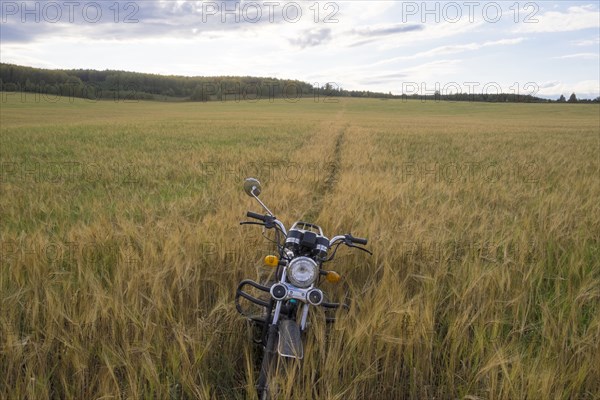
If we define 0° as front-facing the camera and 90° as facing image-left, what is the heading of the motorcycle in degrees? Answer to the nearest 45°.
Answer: approximately 0°
